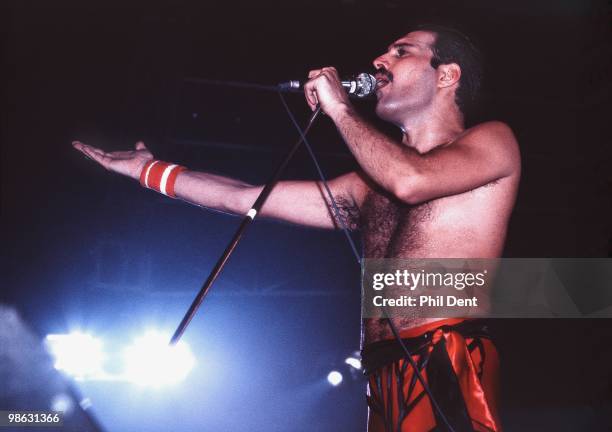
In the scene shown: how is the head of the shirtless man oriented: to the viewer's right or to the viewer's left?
to the viewer's left

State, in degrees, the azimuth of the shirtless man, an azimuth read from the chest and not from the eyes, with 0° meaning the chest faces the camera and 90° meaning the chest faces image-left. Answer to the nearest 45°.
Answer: approximately 45°

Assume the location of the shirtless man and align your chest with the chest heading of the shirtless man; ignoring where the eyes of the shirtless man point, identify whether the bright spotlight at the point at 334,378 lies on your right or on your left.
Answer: on your right
